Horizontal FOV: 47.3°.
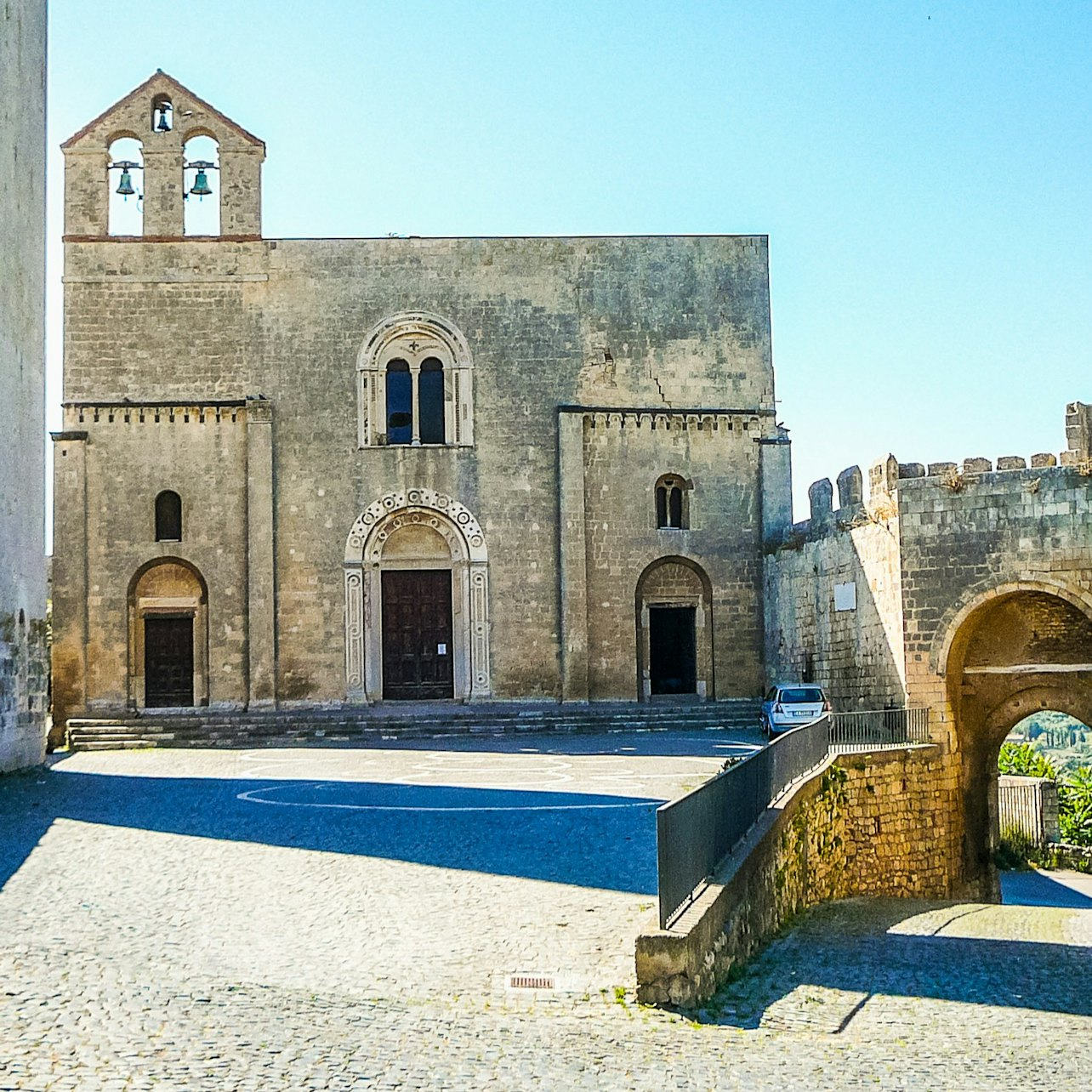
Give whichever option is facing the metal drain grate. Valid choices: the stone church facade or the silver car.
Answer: the stone church facade

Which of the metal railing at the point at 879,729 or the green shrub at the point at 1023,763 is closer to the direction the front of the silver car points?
the green shrub

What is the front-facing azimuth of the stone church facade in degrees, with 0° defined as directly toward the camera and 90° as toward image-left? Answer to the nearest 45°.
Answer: approximately 0°

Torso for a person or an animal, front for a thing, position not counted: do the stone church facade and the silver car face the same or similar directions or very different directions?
very different directions

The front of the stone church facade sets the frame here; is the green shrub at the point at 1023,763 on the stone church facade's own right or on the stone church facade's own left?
on the stone church facade's own left

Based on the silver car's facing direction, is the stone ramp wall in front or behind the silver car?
behind

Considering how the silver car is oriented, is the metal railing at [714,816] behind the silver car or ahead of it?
behind

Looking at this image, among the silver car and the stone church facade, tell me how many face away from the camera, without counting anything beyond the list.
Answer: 1

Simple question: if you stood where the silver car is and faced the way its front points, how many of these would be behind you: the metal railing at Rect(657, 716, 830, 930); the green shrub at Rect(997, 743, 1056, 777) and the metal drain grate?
2

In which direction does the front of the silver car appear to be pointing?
away from the camera

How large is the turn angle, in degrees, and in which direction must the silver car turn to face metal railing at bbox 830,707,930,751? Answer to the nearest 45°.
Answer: approximately 135° to its right

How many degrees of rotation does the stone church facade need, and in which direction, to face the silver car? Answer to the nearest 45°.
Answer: approximately 45° to its left
